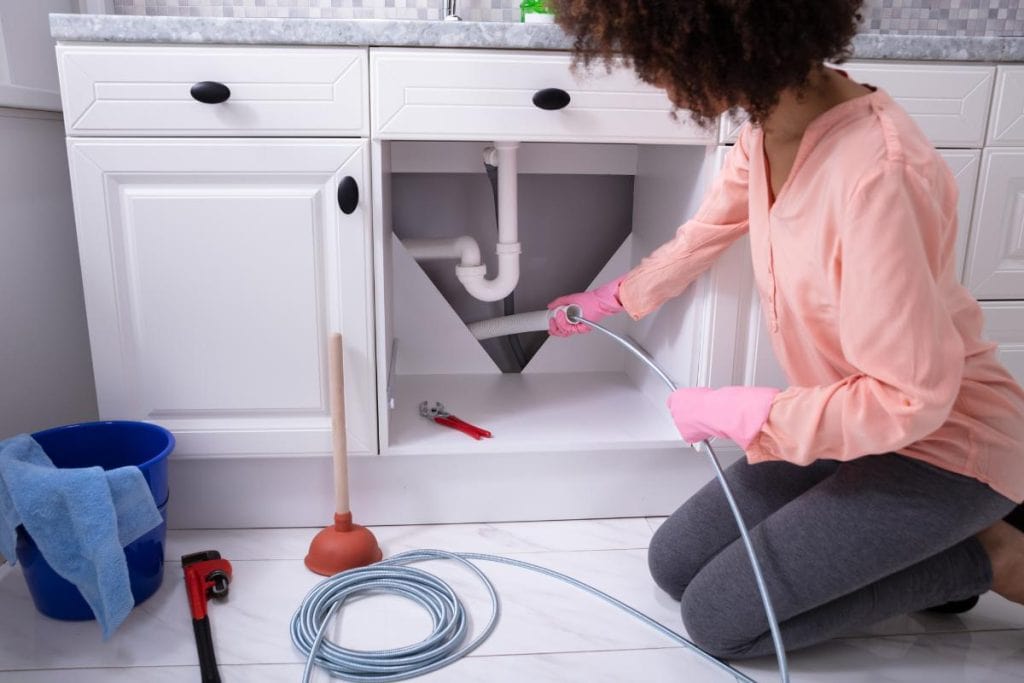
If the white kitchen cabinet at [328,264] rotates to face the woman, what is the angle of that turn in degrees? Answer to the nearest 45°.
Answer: approximately 45° to its left

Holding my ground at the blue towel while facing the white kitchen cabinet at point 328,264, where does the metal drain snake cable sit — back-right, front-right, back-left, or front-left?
front-right

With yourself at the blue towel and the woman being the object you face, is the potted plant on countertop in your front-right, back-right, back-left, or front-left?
front-left

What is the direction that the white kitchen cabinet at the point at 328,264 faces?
toward the camera

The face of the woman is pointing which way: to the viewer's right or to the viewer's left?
to the viewer's left
